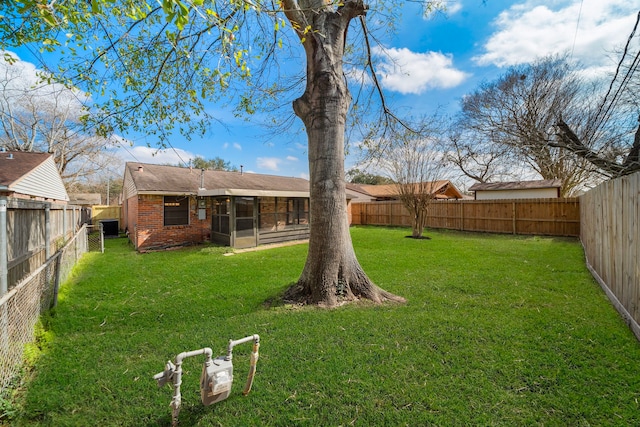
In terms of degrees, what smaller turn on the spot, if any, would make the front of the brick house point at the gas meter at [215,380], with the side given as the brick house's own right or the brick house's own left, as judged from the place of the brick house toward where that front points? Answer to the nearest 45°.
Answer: approximately 135° to the brick house's own left

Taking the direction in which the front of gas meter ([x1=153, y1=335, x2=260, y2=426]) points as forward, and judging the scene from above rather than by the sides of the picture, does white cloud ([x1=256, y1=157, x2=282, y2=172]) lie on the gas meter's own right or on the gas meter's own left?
on the gas meter's own left

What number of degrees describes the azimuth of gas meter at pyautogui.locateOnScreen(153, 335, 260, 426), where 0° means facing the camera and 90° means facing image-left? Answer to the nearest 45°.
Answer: approximately 315°

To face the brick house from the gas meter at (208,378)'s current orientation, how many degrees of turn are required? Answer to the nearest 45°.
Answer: approximately 135° to its left

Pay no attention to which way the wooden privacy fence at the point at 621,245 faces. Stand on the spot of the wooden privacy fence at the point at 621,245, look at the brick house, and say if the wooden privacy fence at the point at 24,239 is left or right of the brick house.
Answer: left

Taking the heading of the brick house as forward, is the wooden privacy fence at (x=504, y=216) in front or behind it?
behind

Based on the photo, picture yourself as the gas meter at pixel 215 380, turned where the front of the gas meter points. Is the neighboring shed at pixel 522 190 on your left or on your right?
on your left

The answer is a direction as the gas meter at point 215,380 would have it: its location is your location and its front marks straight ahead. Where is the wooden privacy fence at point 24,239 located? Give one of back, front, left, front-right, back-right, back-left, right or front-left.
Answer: back
